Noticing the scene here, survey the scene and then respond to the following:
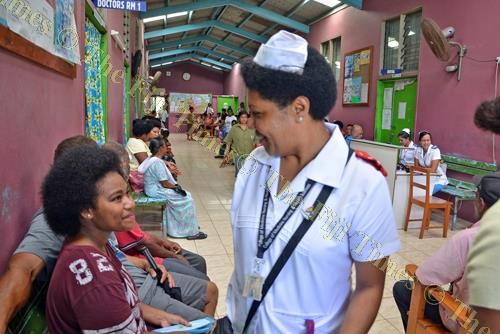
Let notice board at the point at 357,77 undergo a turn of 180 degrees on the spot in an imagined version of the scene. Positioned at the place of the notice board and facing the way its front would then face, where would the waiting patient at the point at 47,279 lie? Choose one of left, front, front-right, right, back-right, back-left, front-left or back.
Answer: back-right

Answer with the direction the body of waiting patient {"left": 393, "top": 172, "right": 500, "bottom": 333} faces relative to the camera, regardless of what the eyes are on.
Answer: to the viewer's left

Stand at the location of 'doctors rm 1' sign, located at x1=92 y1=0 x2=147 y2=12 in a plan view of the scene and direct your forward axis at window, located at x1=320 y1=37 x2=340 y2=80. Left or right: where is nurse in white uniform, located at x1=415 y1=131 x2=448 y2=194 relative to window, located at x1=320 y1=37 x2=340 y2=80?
right

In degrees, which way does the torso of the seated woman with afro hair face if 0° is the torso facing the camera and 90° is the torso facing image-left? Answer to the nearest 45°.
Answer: approximately 270°

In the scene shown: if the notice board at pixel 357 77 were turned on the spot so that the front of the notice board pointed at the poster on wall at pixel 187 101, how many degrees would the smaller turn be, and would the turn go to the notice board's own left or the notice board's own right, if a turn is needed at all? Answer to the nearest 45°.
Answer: approximately 90° to the notice board's own right

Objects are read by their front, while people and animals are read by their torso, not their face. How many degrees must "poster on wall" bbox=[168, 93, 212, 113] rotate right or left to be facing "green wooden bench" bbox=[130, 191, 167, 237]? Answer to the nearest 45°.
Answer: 0° — it already faces it

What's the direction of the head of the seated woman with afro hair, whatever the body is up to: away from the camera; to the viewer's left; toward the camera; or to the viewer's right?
to the viewer's right

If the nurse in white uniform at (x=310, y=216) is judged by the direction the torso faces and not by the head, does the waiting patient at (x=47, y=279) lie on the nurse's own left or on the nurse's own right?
on the nurse's own right

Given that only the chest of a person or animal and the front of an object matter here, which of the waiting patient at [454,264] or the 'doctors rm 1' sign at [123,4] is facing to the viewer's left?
the waiting patient

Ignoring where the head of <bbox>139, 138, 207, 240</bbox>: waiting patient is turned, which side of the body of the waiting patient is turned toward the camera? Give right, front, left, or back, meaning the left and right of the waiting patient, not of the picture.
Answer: right

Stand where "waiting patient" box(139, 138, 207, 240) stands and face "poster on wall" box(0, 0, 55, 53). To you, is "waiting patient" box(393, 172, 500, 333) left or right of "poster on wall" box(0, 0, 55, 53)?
left

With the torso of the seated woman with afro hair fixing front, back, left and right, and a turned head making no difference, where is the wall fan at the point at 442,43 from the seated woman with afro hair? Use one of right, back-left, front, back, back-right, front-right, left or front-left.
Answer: front-left

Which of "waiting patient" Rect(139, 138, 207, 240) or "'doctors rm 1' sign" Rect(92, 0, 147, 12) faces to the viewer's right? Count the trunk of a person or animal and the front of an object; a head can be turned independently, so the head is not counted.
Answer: the waiting patient
